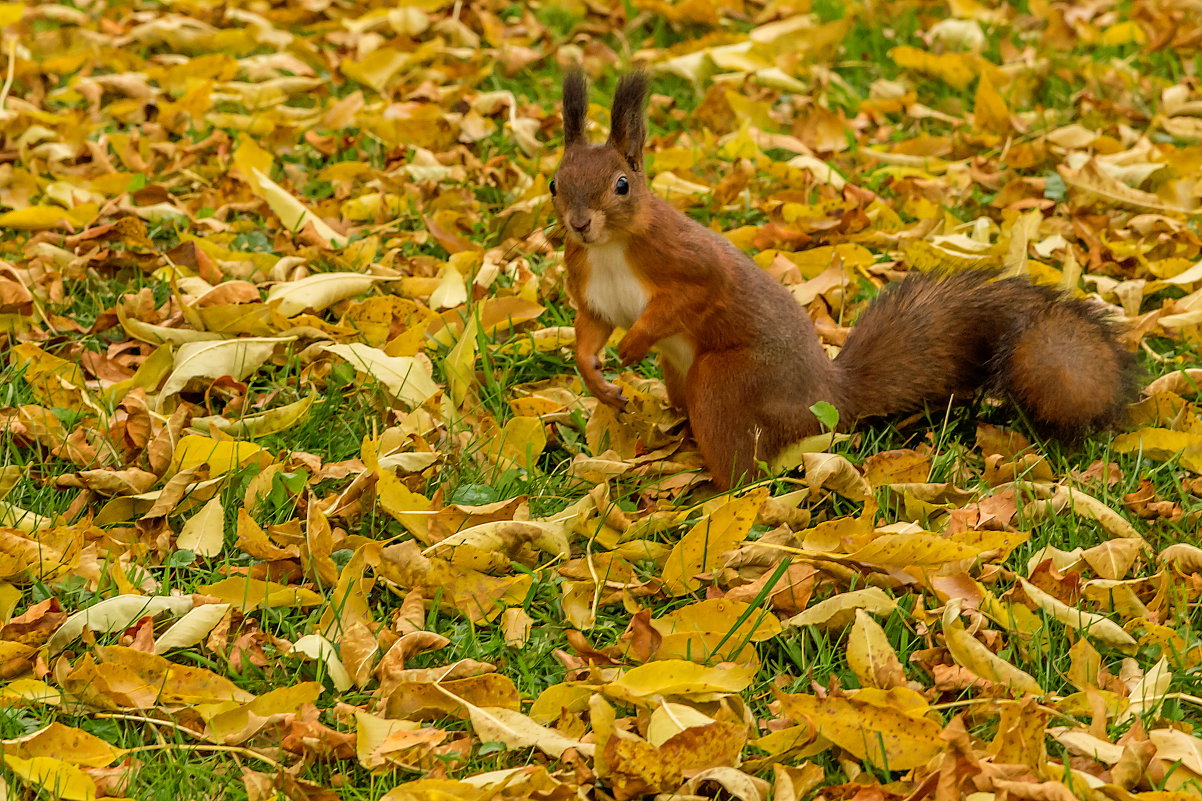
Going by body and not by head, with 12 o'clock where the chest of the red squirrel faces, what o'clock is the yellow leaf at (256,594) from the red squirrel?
The yellow leaf is roughly at 12 o'clock from the red squirrel.

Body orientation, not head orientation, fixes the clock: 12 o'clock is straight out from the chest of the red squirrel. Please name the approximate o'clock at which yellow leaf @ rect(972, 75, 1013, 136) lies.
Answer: The yellow leaf is roughly at 5 o'clock from the red squirrel.

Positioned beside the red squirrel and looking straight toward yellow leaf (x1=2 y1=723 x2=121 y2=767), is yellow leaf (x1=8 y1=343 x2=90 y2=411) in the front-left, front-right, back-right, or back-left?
front-right

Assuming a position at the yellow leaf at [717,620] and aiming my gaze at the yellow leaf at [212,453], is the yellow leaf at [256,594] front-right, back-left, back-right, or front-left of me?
front-left

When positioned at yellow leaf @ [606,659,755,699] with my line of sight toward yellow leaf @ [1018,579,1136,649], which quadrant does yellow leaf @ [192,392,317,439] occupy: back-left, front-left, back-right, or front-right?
back-left

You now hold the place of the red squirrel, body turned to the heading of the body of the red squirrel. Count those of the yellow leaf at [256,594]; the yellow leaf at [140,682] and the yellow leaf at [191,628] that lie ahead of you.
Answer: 3

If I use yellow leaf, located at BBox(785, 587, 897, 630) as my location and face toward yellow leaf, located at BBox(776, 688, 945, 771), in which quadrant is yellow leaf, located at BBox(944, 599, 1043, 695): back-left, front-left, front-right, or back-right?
front-left

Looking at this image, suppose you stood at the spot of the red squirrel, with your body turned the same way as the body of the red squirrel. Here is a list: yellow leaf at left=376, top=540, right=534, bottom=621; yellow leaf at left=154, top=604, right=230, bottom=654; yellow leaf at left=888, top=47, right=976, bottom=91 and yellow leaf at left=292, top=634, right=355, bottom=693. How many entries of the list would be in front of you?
3

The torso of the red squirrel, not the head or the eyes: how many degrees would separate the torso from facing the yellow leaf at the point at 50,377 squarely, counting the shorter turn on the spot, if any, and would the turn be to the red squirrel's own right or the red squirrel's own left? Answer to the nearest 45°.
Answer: approximately 45° to the red squirrel's own right

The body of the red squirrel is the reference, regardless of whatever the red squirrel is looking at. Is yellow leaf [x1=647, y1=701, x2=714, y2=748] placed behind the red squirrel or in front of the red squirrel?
in front

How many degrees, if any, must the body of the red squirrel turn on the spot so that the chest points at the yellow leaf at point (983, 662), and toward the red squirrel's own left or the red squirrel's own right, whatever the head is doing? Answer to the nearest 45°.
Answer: approximately 90° to the red squirrel's own left

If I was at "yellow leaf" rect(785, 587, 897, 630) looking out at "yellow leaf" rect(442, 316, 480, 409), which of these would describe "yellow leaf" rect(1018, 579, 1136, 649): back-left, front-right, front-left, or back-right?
back-right

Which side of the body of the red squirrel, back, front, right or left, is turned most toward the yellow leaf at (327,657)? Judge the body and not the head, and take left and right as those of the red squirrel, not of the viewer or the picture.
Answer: front

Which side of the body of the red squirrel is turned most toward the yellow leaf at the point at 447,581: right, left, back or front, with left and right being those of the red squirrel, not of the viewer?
front

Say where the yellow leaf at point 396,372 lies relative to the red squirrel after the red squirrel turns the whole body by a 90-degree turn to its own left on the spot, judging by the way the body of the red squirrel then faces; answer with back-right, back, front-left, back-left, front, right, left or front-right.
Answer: back-right

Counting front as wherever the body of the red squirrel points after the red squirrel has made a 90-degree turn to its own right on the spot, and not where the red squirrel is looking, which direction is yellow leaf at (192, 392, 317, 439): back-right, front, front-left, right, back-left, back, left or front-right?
front-left

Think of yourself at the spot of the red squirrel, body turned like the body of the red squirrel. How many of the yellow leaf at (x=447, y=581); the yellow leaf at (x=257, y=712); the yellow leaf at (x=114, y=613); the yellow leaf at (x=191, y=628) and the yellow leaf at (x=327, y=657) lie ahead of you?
5

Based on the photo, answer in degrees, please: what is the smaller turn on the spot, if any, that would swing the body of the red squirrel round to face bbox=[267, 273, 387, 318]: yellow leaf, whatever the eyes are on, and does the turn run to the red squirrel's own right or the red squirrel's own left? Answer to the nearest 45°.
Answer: approximately 90° to the red squirrel's own right

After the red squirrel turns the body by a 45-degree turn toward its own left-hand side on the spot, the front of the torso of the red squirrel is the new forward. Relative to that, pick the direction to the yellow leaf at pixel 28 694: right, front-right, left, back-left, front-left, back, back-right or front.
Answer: front-right

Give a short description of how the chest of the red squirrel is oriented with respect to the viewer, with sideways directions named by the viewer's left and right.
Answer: facing the viewer and to the left of the viewer
